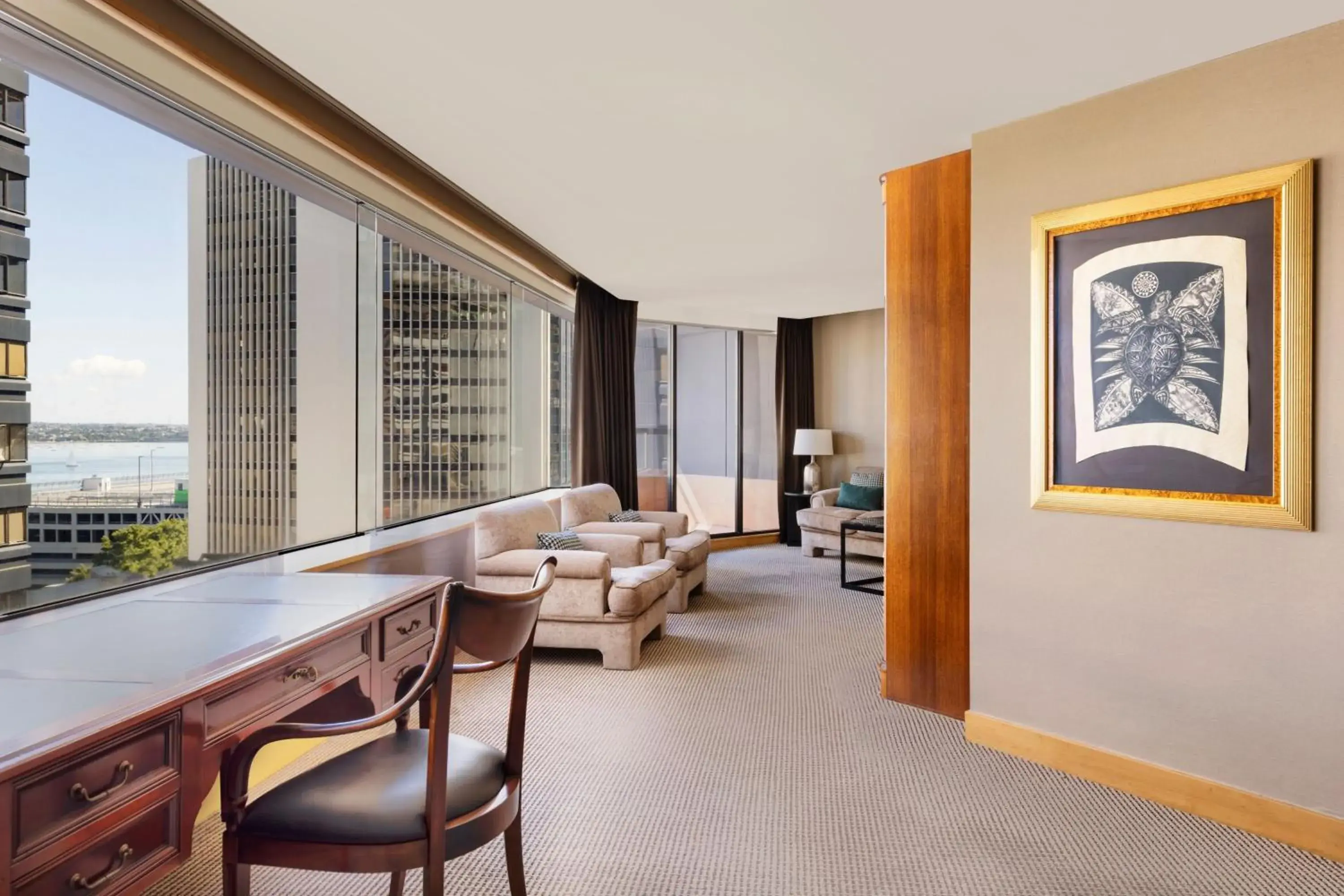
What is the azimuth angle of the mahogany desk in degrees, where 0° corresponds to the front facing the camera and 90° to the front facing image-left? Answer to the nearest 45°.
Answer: approximately 315°

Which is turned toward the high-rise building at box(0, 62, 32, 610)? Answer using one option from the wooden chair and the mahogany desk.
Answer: the wooden chair

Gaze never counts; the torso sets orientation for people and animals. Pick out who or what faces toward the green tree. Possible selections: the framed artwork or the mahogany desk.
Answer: the framed artwork

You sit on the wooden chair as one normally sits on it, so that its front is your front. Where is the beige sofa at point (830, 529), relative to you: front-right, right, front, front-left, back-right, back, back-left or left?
right

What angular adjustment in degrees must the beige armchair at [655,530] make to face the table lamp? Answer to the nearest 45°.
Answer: approximately 90° to its left

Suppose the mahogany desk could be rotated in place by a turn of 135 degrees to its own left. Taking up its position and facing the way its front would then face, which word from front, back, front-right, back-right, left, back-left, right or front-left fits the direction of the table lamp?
front-right

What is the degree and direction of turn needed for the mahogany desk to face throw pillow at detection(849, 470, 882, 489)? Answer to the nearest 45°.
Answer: approximately 90° to its left

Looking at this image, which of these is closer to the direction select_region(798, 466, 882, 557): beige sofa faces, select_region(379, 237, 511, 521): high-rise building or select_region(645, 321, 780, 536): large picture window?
the high-rise building

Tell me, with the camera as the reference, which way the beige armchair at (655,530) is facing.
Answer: facing the viewer and to the right of the viewer

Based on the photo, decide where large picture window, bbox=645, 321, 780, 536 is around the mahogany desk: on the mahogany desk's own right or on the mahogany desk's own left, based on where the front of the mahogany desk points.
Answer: on the mahogany desk's own left

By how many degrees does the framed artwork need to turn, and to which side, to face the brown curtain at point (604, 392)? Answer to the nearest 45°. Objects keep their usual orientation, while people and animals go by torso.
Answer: approximately 90° to its right

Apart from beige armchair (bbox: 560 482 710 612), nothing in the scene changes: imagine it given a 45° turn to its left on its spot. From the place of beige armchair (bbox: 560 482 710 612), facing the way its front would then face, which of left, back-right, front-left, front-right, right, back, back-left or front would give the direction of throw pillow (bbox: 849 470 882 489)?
front-left

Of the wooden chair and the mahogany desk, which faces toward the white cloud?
the wooden chair

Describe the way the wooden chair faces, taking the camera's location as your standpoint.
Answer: facing away from the viewer and to the left of the viewer

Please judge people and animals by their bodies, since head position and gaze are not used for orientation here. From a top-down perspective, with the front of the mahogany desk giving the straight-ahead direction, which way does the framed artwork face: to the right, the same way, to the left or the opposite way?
the opposite way
